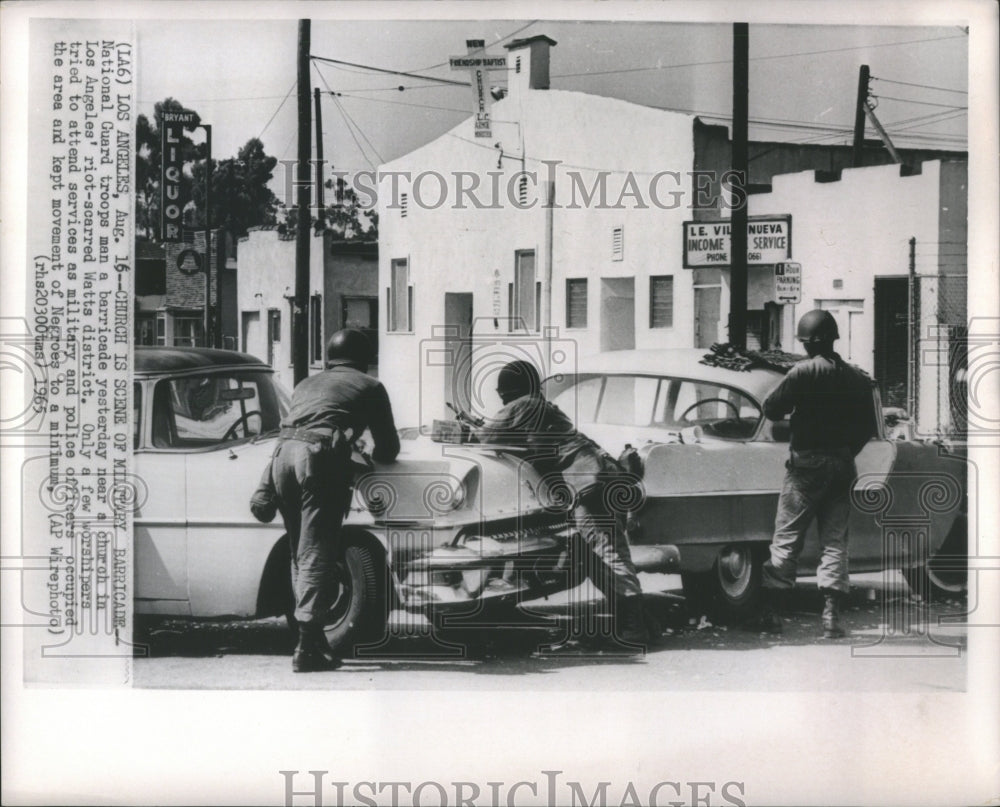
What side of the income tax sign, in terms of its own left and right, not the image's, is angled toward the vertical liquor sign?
right

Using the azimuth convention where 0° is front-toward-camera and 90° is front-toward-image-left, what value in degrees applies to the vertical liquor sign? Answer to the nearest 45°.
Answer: approximately 0°

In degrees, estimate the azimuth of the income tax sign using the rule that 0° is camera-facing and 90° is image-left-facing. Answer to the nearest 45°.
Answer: approximately 0°

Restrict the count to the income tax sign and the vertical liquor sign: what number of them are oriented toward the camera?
2

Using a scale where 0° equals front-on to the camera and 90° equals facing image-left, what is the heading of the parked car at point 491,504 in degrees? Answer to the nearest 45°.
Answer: approximately 315°

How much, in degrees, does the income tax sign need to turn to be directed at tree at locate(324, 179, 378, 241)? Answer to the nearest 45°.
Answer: approximately 90° to its right
